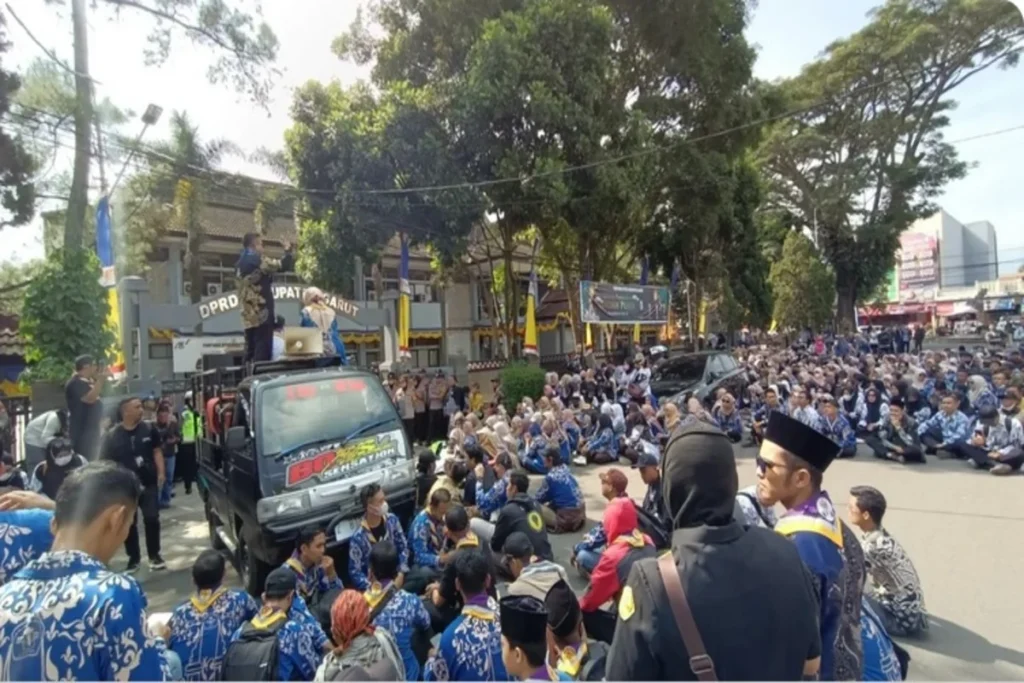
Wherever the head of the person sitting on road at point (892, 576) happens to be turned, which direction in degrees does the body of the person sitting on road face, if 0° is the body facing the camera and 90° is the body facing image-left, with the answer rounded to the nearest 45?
approximately 135°

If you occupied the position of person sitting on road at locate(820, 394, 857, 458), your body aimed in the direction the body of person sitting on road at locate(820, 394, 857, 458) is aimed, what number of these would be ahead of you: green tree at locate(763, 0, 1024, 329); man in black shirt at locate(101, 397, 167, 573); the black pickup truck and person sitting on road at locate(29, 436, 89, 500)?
3

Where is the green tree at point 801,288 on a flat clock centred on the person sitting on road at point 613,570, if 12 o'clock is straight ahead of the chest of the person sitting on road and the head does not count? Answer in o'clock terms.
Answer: The green tree is roughly at 2 o'clock from the person sitting on road.

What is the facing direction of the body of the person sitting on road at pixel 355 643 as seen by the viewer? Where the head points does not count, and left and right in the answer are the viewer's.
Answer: facing away from the viewer

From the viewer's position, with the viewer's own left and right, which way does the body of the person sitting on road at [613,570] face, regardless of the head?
facing away from the viewer and to the left of the viewer

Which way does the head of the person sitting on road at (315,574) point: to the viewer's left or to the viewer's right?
to the viewer's right

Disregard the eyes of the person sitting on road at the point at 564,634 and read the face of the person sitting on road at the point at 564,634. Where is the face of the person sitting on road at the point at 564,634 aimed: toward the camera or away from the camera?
away from the camera

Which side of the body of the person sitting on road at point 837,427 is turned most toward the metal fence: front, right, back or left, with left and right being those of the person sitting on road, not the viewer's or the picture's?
front

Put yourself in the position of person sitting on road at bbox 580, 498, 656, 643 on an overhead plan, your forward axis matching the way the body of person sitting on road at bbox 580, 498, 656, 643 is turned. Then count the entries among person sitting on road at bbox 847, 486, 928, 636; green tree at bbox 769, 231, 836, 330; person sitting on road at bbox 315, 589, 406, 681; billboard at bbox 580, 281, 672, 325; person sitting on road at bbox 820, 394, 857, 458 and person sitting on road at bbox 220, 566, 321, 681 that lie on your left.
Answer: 2

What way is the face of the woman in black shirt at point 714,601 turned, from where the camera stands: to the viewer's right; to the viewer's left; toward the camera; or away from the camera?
away from the camera

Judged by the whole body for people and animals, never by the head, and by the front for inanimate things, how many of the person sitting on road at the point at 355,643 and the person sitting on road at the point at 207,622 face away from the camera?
2

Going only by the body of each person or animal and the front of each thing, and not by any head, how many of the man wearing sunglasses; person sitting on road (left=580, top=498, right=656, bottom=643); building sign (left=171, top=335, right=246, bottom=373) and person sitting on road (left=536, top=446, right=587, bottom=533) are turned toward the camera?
1

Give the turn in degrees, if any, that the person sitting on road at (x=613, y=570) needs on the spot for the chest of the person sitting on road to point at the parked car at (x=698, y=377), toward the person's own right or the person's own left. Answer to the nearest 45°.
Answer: approximately 45° to the person's own right

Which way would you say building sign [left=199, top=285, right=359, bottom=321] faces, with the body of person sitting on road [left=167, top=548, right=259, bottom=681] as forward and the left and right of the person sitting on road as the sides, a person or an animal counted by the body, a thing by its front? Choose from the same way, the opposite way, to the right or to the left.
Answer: the opposite way

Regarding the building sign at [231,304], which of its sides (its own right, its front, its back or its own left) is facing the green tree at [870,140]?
left

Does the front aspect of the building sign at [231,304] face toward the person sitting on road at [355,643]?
yes

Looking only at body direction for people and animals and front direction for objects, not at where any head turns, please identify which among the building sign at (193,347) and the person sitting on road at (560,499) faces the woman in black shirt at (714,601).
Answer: the building sign
